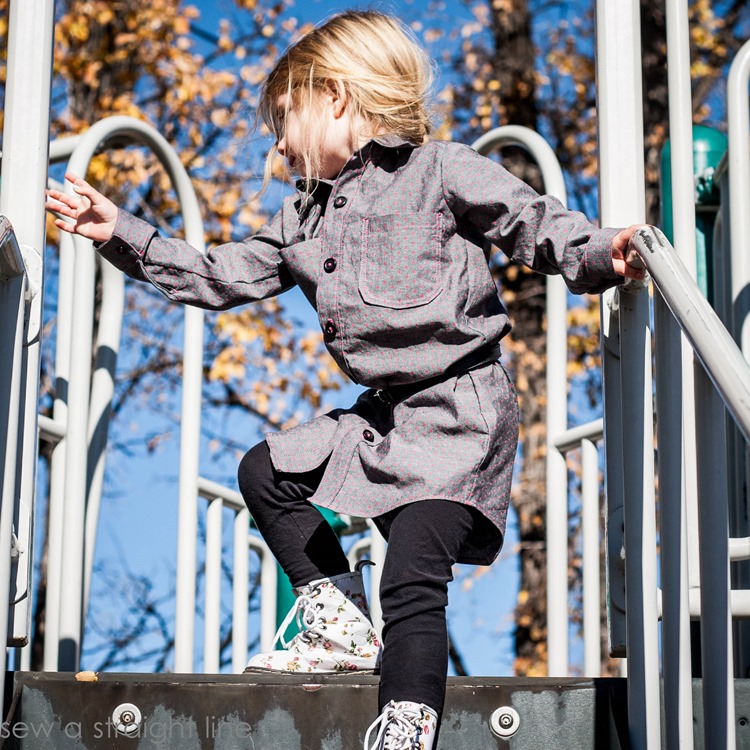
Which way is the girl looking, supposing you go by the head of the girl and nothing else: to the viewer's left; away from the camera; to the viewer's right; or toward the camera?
to the viewer's left

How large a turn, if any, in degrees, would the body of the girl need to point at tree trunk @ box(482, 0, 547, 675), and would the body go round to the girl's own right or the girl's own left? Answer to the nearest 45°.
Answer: approximately 135° to the girl's own right

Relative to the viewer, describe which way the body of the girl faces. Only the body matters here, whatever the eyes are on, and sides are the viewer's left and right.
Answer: facing the viewer and to the left of the viewer
